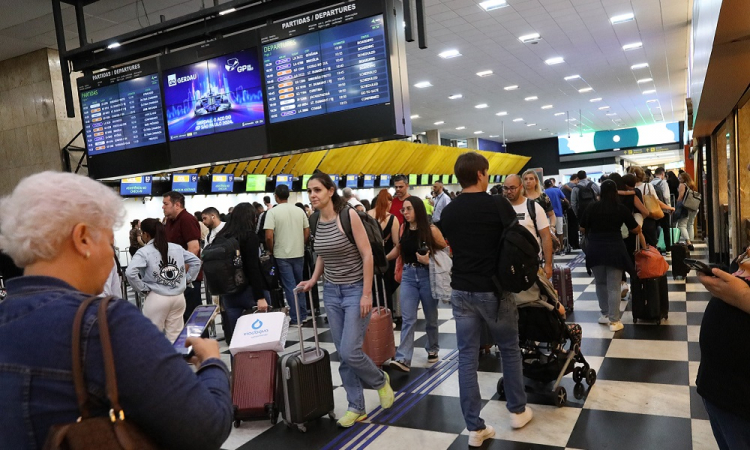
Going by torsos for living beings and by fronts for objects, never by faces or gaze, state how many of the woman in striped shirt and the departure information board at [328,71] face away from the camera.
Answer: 0

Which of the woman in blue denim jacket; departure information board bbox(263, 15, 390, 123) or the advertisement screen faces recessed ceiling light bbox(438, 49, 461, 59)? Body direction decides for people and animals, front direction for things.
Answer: the woman in blue denim jacket

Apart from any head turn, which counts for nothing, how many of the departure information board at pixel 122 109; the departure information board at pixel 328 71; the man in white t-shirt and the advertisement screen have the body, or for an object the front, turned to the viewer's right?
0

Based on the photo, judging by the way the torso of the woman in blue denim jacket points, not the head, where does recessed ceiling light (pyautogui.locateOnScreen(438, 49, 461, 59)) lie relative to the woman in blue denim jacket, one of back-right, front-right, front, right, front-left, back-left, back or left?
front

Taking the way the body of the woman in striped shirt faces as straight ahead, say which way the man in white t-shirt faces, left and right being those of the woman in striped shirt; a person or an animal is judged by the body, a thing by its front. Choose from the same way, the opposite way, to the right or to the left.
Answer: the same way

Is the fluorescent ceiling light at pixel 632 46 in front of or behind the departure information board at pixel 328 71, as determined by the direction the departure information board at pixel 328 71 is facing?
behind

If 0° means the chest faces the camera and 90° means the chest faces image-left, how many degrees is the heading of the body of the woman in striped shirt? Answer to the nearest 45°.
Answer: approximately 45°

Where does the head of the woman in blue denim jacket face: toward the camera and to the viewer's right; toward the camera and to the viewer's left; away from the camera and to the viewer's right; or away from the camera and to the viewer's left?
away from the camera and to the viewer's right

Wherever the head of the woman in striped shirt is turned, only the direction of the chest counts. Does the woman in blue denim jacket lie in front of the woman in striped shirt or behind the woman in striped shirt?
in front

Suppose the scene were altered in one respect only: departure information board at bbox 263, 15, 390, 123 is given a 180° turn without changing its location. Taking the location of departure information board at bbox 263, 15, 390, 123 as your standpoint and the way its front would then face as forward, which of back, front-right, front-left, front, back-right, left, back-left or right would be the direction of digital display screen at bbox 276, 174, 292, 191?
front-left

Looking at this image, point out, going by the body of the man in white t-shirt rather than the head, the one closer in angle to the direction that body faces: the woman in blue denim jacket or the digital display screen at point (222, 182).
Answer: the woman in blue denim jacket

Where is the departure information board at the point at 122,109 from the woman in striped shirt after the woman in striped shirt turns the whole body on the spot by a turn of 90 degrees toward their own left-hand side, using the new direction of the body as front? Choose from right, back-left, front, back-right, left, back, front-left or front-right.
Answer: back

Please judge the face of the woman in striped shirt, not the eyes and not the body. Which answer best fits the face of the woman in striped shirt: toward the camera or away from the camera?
toward the camera

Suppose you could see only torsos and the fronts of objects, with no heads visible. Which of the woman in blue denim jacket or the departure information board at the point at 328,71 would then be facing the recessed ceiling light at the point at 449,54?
the woman in blue denim jacket

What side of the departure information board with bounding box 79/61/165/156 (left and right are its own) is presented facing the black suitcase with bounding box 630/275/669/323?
left

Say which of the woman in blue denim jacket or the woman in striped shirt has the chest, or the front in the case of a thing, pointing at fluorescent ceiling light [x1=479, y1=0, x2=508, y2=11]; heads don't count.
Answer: the woman in blue denim jacket

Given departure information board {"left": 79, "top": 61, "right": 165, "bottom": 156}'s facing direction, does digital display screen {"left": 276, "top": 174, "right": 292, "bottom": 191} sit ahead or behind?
behind
